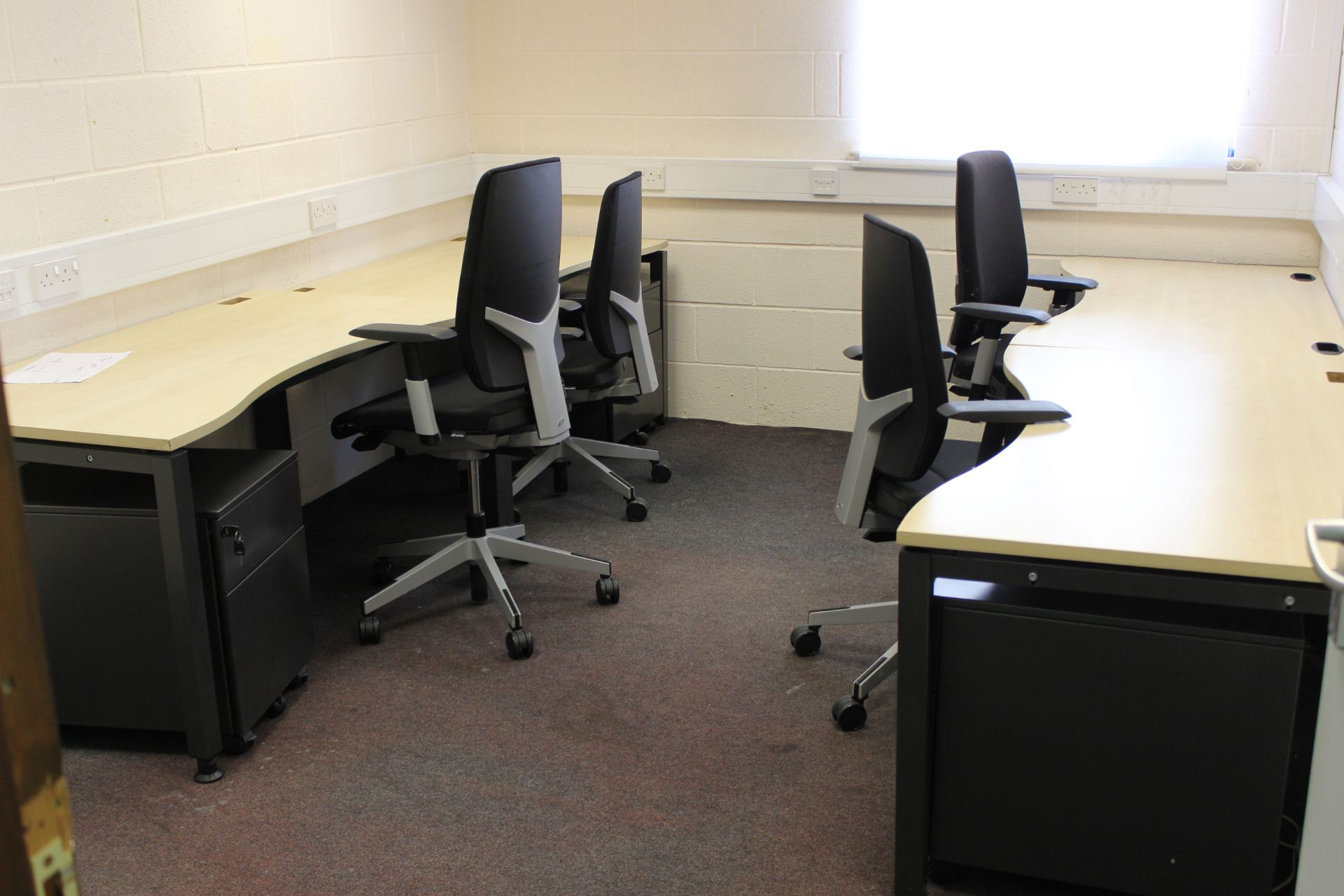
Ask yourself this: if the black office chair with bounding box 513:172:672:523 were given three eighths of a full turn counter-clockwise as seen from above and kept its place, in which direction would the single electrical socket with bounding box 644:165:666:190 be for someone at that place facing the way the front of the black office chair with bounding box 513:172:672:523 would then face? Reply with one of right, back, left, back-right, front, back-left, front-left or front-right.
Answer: back

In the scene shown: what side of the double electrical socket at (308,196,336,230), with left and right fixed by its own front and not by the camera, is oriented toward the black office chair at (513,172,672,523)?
front

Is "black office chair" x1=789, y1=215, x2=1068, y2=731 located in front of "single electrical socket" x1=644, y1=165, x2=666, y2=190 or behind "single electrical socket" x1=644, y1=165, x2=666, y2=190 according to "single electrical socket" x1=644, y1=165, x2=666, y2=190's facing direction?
in front

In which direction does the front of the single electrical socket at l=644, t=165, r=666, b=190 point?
toward the camera

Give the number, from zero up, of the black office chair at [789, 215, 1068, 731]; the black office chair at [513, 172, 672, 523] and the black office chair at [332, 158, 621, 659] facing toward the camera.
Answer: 0

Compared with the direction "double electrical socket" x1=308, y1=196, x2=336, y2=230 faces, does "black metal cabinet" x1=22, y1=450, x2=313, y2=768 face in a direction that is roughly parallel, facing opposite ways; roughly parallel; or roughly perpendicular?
roughly parallel

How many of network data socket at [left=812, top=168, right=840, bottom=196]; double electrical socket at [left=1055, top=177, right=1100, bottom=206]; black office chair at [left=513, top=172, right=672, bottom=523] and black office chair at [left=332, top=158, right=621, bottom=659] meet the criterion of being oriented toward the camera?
2

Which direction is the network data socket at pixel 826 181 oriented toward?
toward the camera

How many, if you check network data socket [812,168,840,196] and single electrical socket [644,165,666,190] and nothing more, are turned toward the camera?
2

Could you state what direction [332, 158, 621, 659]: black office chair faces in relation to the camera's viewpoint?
facing away from the viewer and to the left of the viewer

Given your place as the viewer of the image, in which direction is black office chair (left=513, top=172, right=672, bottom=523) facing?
facing away from the viewer and to the left of the viewer

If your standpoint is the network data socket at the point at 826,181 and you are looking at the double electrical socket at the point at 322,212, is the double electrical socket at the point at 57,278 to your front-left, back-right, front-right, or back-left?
front-left

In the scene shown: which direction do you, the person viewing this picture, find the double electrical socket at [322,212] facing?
facing the viewer and to the right of the viewer

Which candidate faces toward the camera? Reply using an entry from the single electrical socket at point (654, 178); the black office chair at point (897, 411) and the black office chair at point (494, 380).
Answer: the single electrical socket

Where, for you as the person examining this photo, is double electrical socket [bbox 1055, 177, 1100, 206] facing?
facing the viewer

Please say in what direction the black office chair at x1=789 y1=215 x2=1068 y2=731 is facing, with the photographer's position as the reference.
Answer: facing away from the viewer and to the right of the viewer

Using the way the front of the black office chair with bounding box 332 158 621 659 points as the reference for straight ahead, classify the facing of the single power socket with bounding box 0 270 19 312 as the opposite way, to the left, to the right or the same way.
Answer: the opposite way
